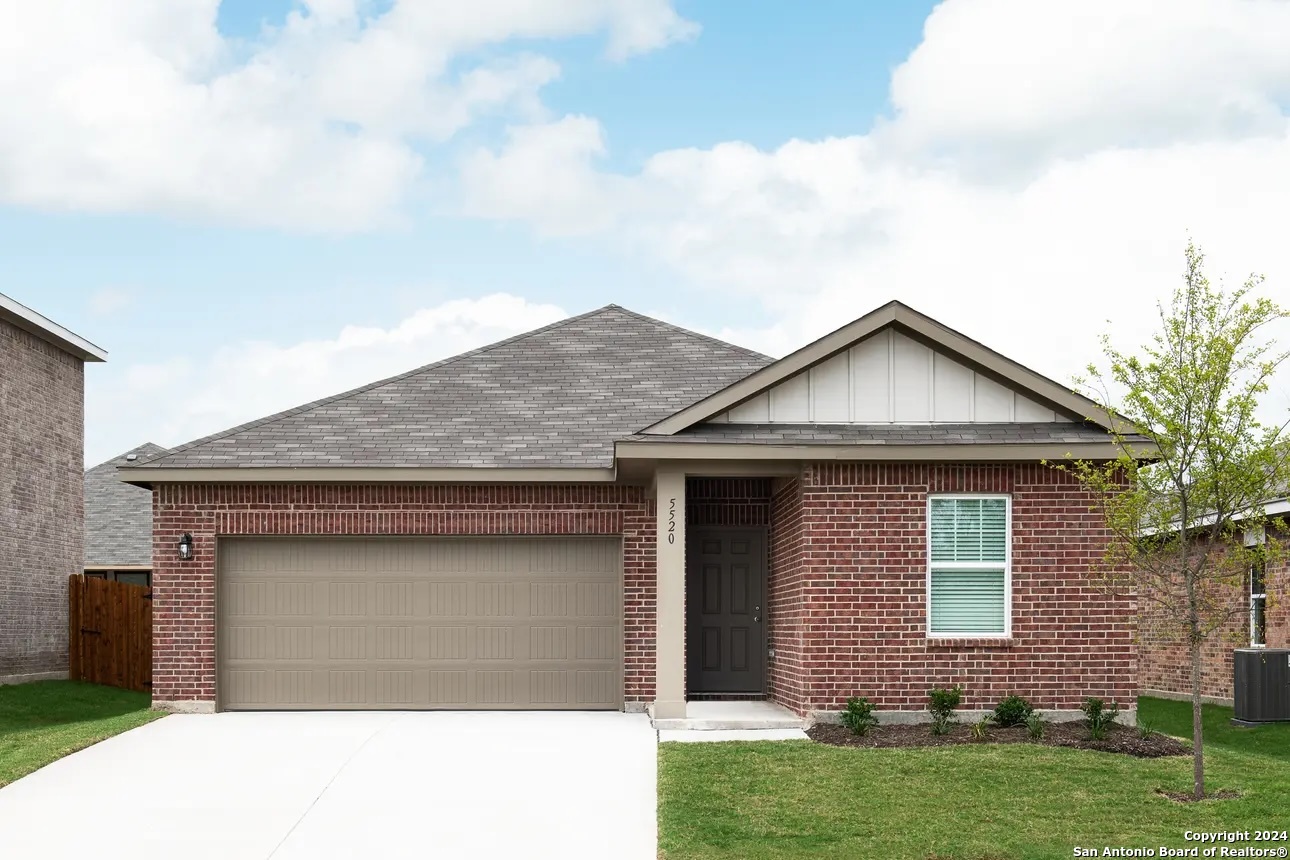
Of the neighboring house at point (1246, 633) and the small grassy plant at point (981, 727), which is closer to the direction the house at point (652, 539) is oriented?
the small grassy plant

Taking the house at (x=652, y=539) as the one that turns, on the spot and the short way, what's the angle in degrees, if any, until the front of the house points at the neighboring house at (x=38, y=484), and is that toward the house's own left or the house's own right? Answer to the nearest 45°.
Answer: approximately 135° to the house's own right

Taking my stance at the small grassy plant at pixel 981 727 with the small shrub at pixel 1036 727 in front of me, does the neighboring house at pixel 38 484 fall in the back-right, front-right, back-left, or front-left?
back-left

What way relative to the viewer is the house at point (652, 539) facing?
toward the camera

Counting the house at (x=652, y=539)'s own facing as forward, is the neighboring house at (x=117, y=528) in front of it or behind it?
behind

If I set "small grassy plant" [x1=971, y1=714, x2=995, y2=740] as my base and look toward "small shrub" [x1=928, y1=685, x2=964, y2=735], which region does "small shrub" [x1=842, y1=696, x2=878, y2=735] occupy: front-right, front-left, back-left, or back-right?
front-left

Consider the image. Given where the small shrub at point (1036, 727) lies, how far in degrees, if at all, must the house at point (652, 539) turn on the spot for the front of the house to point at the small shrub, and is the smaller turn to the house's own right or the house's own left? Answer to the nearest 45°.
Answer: approximately 45° to the house's own left

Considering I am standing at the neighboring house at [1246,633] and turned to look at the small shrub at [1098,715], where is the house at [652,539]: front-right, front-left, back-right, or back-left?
front-right
